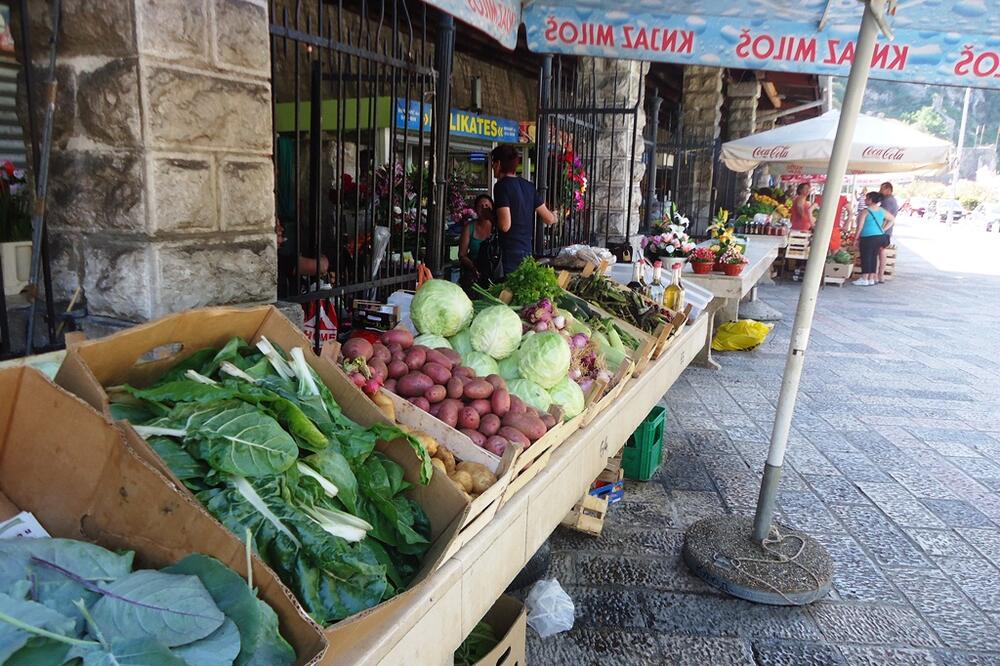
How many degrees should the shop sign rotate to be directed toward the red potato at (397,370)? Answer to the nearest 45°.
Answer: approximately 45° to its right

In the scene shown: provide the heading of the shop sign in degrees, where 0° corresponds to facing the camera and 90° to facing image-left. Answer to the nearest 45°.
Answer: approximately 315°

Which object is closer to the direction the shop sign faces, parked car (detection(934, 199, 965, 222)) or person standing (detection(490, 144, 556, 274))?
the person standing

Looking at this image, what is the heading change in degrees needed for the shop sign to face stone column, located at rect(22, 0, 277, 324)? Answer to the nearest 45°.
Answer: approximately 45° to its right

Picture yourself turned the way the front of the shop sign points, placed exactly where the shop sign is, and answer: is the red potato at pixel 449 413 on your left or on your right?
on your right

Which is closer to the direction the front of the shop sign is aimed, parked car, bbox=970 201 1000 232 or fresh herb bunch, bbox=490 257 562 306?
the fresh herb bunch

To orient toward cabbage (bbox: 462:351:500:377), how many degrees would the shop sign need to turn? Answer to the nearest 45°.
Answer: approximately 45° to its right

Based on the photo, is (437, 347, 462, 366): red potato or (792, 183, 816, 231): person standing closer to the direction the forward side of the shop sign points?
the red potato

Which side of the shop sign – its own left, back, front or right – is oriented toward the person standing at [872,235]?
left

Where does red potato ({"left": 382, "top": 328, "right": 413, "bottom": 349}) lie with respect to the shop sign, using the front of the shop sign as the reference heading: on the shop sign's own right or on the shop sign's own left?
on the shop sign's own right

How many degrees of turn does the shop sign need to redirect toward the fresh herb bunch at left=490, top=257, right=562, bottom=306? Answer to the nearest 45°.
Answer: approximately 45° to its right

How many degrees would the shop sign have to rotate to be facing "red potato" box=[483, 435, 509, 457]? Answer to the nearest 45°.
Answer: approximately 45° to its right

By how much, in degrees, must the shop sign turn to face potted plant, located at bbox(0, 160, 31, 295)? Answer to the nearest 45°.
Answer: approximately 45° to its right
